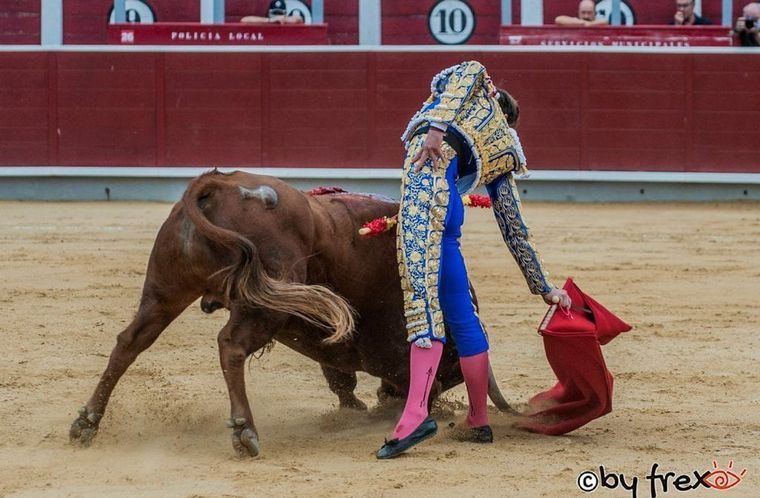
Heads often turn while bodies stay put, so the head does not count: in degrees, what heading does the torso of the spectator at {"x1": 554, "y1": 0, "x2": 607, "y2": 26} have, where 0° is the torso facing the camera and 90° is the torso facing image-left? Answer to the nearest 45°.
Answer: approximately 0°

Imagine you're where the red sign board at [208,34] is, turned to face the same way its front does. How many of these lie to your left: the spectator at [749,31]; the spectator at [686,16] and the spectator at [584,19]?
3

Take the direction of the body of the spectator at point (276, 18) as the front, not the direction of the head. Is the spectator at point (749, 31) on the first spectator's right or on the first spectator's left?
on the first spectator's left

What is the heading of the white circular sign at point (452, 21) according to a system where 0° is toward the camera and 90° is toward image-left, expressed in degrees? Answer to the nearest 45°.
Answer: approximately 0°

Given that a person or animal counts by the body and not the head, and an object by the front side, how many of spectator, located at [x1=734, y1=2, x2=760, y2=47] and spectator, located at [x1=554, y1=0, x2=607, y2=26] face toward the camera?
2
